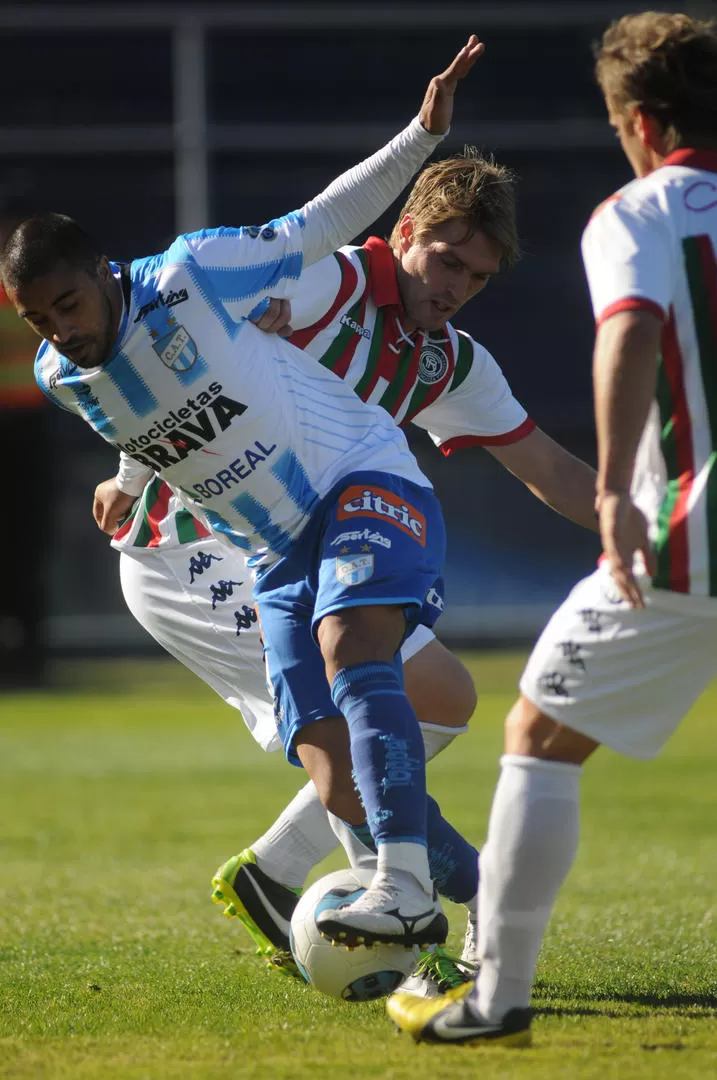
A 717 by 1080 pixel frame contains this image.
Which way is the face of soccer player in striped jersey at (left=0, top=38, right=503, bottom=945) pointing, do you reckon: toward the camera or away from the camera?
toward the camera

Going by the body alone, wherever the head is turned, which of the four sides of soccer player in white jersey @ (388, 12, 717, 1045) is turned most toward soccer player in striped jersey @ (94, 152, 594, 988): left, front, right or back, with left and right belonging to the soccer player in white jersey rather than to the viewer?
front

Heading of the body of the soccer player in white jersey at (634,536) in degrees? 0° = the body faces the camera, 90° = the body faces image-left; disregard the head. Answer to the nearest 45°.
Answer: approximately 135°

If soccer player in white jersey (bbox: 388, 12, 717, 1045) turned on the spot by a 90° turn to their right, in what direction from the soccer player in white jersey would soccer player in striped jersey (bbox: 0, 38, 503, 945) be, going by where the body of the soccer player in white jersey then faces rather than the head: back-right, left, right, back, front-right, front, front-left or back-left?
left
